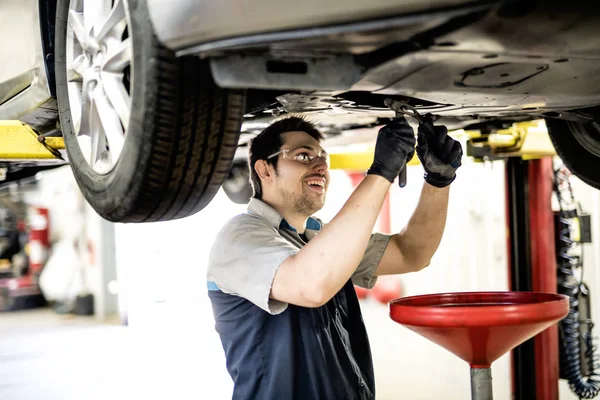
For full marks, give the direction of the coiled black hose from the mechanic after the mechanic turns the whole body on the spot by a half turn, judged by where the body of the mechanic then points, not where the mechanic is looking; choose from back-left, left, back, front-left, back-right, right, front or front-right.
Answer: right

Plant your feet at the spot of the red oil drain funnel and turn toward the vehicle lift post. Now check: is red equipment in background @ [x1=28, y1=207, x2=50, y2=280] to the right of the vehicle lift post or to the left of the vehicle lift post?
left

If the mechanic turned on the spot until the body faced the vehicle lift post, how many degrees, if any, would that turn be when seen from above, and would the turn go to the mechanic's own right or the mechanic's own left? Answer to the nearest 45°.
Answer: approximately 90° to the mechanic's own left

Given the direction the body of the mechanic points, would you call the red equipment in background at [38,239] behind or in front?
behind

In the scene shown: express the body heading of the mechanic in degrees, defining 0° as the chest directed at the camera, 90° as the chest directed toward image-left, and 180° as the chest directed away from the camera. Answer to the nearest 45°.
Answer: approximately 315°
